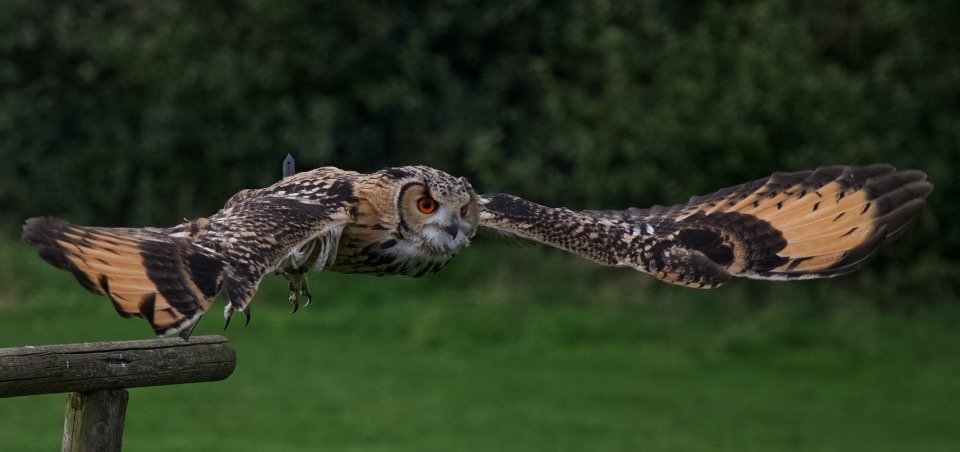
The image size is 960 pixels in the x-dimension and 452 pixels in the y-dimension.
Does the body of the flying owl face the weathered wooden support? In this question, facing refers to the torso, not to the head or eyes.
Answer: no
